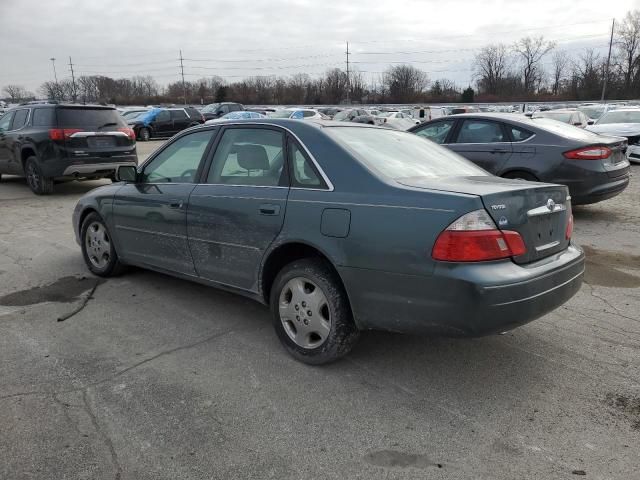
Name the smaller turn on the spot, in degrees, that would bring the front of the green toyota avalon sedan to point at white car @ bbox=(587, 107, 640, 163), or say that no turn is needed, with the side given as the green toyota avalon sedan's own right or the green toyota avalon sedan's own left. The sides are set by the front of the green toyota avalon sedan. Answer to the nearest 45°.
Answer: approximately 90° to the green toyota avalon sedan's own right

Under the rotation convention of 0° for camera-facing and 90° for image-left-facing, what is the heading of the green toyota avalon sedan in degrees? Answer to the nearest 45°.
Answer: approximately 135°
